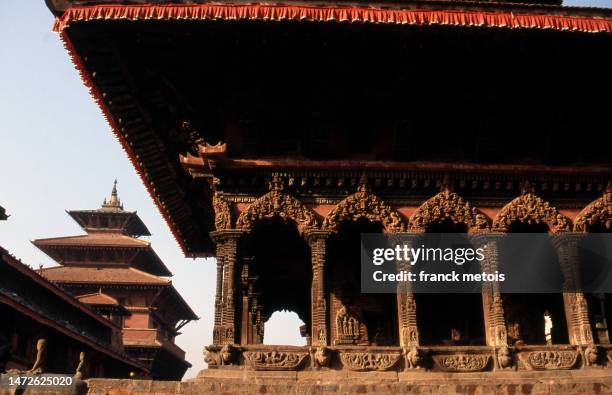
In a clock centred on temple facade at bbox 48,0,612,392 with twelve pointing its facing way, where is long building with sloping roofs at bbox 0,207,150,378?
The long building with sloping roofs is roughly at 5 o'clock from the temple facade.

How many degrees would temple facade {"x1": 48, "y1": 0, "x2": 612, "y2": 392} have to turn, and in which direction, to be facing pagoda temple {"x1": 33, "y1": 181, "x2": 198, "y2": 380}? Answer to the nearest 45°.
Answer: approximately 135° to its right

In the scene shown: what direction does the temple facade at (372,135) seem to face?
toward the camera
